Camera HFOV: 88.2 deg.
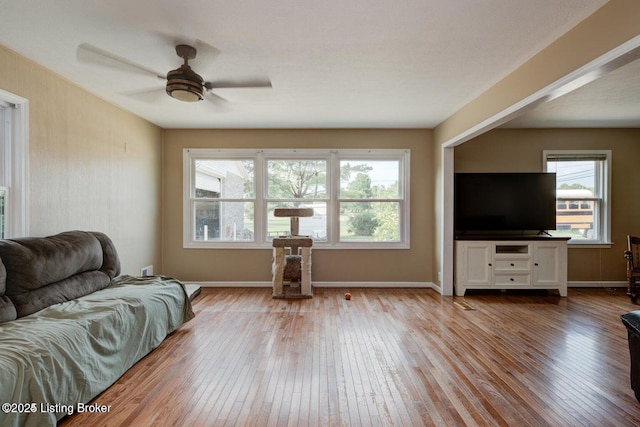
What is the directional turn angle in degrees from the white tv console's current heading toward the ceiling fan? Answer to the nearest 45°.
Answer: approximately 45° to its right

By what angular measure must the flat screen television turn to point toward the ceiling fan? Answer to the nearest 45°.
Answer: approximately 45° to its right

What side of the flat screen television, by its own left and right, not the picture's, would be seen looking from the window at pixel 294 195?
right

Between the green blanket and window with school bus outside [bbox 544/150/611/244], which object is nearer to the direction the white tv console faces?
the green blanket

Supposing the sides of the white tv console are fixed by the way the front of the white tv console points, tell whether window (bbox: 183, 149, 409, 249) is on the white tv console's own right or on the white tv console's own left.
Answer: on the white tv console's own right

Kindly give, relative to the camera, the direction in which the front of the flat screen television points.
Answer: facing the viewer

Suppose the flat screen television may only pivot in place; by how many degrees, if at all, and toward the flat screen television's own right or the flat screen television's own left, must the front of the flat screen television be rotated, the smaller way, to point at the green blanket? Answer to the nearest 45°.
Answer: approximately 45° to the flat screen television's own right

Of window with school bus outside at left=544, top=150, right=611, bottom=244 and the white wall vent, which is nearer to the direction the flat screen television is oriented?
the white wall vent

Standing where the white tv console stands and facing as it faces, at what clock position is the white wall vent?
The white wall vent is roughly at 2 o'clock from the white tv console.

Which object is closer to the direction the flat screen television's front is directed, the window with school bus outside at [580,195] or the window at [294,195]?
the window

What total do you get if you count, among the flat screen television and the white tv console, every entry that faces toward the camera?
2

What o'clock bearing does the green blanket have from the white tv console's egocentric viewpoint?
The green blanket is roughly at 1 o'clock from the white tv console.
